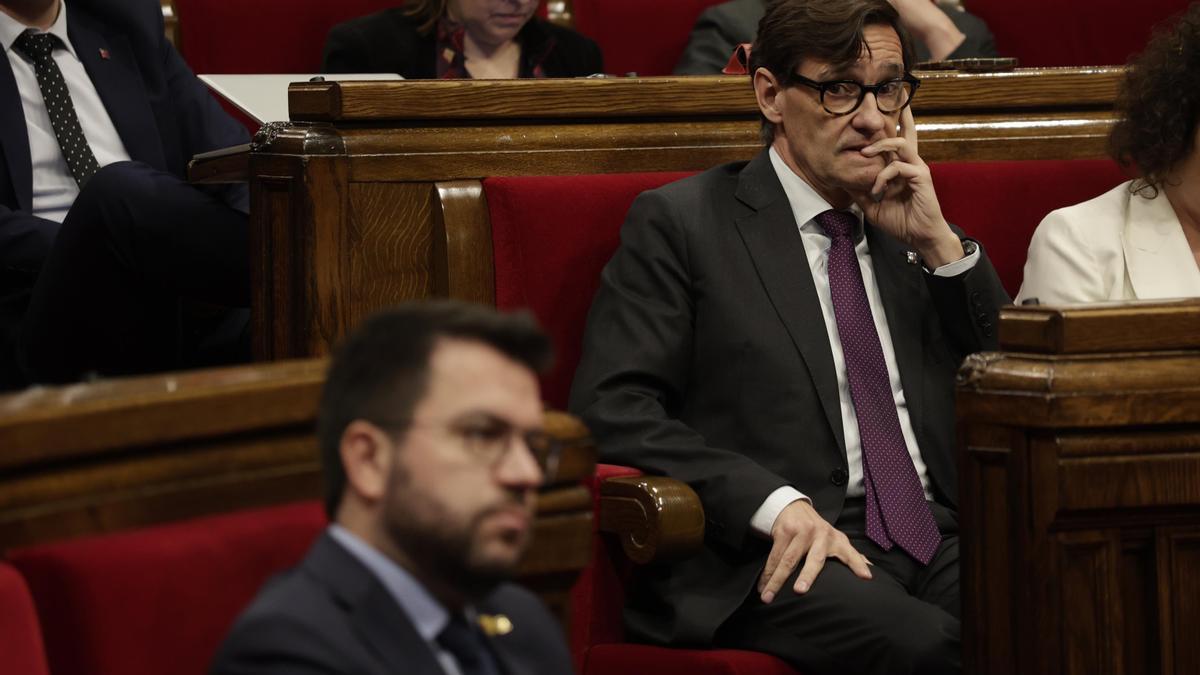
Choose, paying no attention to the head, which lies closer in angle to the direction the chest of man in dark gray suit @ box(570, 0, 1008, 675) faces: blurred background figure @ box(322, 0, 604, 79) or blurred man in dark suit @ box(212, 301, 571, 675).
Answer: the blurred man in dark suit

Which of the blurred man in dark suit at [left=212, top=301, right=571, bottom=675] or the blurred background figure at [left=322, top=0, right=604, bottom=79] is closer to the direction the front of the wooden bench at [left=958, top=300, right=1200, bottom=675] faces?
the blurred man in dark suit

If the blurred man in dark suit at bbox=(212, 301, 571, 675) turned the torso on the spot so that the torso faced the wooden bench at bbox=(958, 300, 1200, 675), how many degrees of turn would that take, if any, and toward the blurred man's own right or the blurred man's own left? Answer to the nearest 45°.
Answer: approximately 90° to the blurred man's own left

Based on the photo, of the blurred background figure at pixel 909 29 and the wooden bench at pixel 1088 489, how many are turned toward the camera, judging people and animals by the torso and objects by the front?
2

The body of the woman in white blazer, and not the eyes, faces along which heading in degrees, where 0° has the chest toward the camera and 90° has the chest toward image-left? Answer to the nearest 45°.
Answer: approximately 315°

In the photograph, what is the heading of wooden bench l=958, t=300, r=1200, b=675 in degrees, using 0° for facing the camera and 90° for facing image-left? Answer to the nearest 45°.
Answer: approximately 0°

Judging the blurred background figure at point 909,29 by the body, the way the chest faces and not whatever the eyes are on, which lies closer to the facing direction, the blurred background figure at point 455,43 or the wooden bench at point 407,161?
the wooden bench

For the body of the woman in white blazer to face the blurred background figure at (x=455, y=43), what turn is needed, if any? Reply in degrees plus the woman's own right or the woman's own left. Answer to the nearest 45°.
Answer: approximately 180°

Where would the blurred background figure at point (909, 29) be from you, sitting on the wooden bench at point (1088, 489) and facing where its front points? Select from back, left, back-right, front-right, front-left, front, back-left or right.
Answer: back
